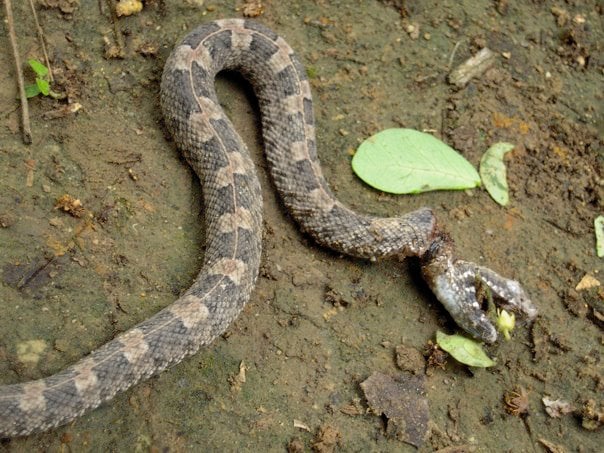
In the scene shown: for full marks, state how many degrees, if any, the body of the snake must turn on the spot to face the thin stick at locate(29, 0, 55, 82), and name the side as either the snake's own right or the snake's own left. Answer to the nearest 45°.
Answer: approximately 180°

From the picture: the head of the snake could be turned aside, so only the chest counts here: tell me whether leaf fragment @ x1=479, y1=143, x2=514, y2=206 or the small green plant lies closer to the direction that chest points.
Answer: the leaf fragment

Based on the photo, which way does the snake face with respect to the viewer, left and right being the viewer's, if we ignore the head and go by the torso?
facing the viewer and to the right of the viewer

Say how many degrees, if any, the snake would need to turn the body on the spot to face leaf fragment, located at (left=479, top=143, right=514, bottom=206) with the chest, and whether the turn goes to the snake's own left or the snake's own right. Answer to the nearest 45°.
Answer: approximately 90° to the snake's own left
